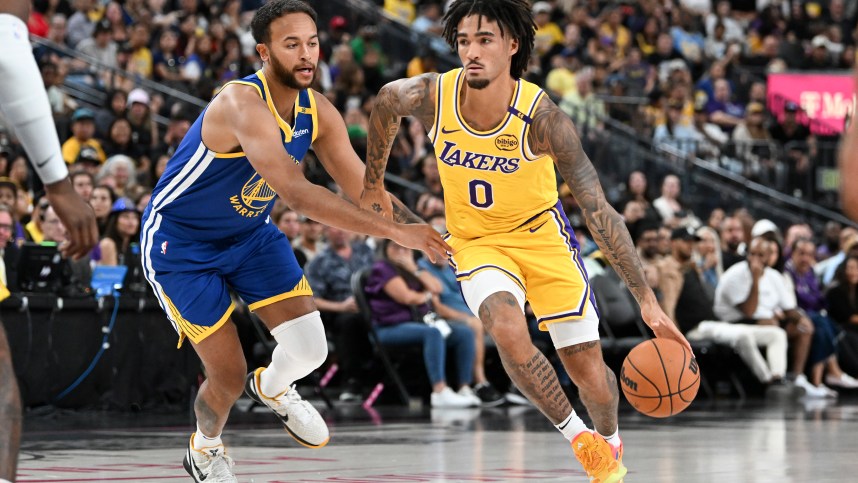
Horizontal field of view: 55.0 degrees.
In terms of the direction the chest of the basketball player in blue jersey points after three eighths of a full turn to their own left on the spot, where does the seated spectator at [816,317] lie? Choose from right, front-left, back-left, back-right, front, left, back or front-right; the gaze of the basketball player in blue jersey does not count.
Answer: front-right

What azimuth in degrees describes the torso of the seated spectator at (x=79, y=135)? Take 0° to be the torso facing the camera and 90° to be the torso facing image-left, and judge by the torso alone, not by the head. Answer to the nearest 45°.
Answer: approximately 0°

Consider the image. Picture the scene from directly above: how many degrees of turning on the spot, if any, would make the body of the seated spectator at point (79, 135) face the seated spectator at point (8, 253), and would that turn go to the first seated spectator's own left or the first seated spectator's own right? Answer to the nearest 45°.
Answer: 0° — they already face them

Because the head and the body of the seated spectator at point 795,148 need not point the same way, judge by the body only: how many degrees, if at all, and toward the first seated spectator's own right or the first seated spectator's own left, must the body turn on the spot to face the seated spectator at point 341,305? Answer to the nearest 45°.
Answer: approximately 45° to the first seated spectator's own right

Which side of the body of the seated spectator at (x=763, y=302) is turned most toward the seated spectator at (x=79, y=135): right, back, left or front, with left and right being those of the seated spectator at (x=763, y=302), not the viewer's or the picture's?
right

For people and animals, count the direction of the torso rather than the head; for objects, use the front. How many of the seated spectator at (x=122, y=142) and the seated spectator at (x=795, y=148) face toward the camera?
2

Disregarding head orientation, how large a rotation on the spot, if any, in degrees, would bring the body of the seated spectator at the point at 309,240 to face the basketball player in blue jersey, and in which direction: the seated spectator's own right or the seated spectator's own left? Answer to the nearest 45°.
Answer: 0° — they already face them

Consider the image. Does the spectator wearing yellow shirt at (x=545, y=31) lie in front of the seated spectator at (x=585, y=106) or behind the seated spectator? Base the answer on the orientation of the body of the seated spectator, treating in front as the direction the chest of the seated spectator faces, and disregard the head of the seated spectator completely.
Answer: behind
